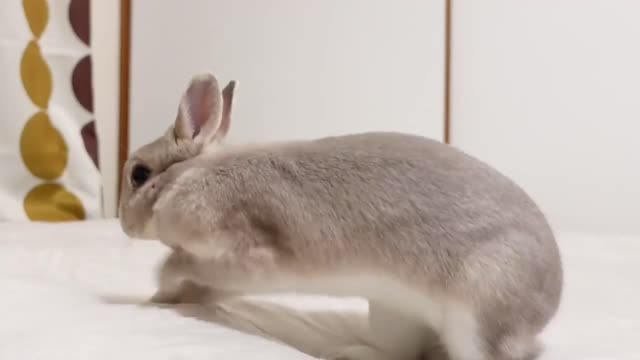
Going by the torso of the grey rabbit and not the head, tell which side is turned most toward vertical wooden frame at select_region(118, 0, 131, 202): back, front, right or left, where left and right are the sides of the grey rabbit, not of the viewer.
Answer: right

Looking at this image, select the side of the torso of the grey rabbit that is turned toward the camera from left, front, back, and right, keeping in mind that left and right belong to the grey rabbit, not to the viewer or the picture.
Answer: left

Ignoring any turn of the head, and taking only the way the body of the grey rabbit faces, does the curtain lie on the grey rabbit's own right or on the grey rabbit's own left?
on the grey rabbit's own right
